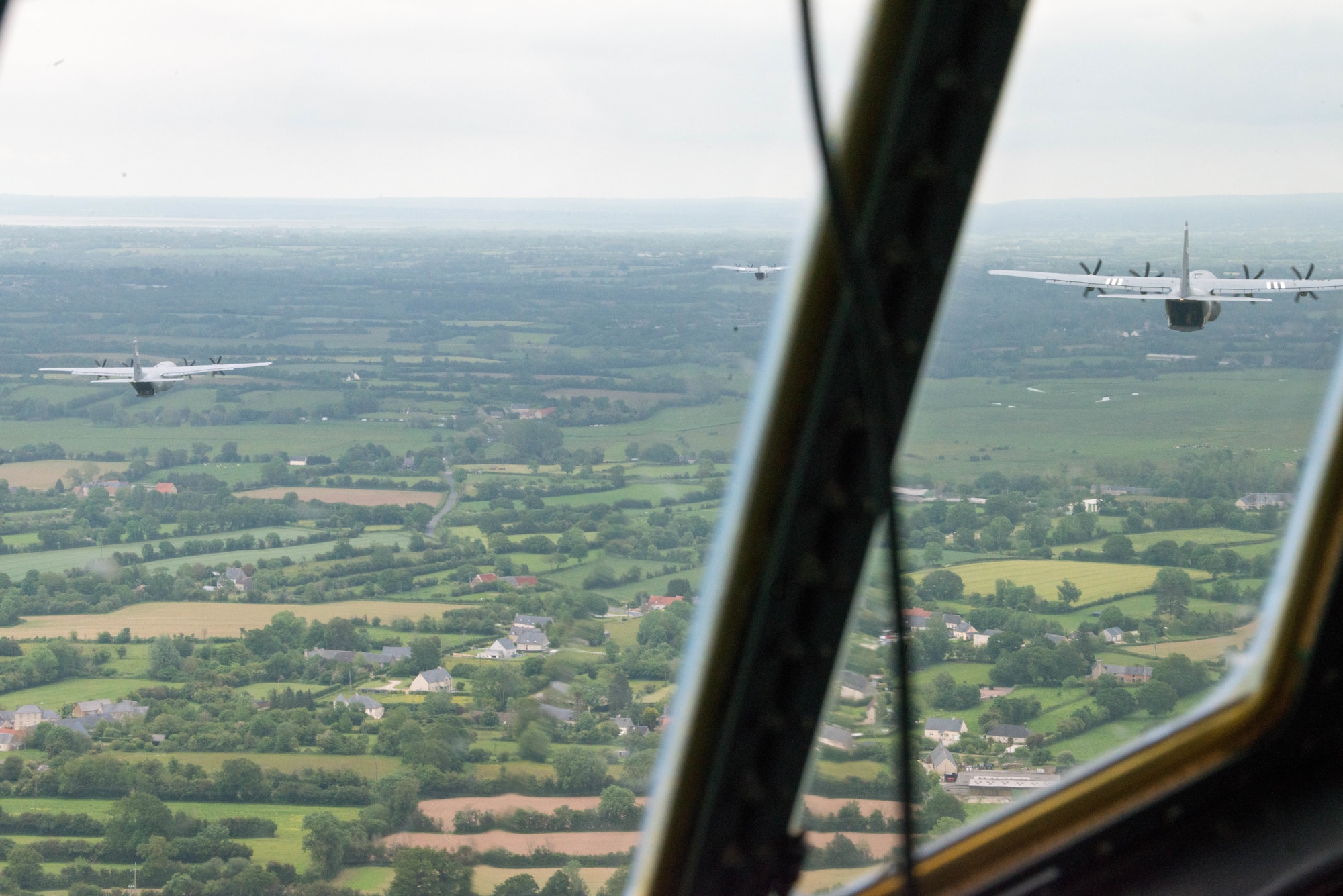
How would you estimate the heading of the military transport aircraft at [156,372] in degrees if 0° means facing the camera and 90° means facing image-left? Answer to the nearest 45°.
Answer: approximately 180°

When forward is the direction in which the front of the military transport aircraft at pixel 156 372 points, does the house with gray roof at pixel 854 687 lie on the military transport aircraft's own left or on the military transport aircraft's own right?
on the military transport aircraft's own right

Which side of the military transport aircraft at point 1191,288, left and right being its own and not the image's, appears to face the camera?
back

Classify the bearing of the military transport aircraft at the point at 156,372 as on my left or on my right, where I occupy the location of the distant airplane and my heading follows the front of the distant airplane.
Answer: on my left

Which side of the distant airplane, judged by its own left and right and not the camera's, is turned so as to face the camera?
back

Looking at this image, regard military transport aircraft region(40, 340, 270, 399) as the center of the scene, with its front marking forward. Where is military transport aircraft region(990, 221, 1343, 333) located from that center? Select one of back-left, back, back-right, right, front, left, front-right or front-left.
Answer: right
